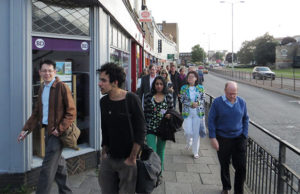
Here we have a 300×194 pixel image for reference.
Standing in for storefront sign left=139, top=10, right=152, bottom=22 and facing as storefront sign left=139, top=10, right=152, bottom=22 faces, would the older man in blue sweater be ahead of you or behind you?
ahead

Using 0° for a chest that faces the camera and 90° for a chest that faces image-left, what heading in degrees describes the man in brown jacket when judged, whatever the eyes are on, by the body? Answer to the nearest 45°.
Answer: approximately 45°

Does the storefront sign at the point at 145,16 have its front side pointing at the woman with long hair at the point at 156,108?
yes

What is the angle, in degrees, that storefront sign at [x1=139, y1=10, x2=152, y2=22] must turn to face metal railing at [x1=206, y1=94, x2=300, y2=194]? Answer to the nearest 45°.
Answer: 0° — it already faces it

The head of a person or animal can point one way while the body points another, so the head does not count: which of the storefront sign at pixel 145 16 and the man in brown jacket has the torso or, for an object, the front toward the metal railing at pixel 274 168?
the storefront sign

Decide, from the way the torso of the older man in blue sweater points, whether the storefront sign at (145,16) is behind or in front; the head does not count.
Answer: behind

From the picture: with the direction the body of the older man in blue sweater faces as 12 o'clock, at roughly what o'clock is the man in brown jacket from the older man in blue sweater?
The man in brown jacket is roughly at 2 o'clock from the older man in blue sweater.

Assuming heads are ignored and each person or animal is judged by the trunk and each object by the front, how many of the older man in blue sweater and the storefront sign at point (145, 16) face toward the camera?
2

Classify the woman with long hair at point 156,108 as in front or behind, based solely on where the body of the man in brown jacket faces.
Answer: behind

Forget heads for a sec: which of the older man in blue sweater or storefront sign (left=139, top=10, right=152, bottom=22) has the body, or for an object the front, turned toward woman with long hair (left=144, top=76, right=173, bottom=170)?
the storefront sign

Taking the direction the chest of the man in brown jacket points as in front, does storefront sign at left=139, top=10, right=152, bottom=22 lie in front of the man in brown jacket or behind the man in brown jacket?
behind
